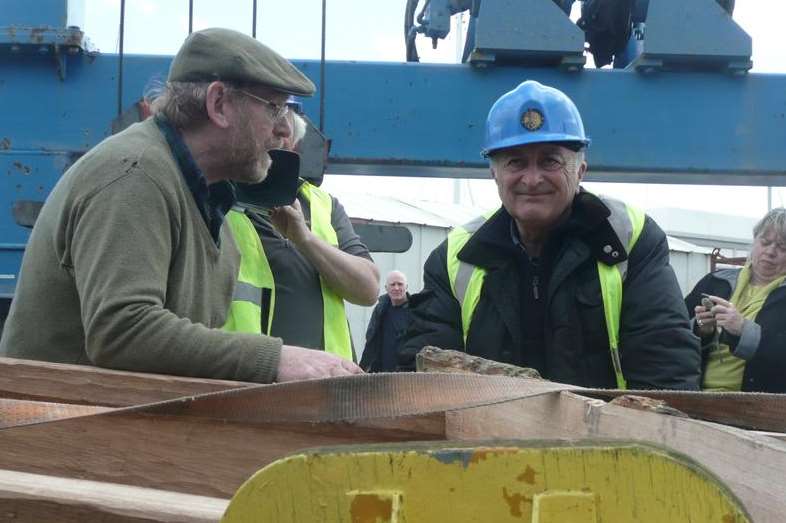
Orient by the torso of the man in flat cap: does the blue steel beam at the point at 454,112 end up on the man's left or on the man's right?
on the man's left

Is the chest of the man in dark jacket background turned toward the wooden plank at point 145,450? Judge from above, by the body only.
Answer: yes

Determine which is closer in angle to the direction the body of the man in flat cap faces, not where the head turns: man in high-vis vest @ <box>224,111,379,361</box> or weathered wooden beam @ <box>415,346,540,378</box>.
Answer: the weathered wooden beam

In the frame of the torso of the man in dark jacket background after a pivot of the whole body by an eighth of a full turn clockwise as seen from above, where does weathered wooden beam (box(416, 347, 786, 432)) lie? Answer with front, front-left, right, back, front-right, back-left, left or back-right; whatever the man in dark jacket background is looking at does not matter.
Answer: front-left

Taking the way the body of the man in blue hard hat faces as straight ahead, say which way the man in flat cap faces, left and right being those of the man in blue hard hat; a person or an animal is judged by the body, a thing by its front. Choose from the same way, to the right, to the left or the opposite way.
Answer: to the left

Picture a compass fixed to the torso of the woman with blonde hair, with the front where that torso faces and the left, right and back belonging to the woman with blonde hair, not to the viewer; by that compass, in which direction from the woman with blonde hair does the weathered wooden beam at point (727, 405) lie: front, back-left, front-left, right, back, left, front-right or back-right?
front-left

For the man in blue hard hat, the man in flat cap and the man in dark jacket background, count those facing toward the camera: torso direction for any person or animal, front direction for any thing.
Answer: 2

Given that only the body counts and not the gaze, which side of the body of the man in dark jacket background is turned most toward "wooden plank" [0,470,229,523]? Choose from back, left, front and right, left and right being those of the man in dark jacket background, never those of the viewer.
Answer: front

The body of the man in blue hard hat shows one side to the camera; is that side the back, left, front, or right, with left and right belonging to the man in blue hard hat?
front

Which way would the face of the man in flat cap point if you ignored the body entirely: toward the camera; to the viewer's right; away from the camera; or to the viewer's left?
to the viewer's right

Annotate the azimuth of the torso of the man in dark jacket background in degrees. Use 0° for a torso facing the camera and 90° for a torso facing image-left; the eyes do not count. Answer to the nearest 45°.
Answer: approximately 0°

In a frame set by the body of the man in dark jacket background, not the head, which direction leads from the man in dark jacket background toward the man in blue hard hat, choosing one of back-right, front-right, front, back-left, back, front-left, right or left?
front

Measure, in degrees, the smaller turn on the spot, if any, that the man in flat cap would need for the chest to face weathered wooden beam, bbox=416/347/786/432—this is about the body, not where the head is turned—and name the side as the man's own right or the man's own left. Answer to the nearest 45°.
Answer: approximately 45° to the man's own right

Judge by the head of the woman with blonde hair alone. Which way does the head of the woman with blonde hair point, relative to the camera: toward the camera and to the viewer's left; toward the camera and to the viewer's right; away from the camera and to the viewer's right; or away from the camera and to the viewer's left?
toward the camera and to the viewer's left

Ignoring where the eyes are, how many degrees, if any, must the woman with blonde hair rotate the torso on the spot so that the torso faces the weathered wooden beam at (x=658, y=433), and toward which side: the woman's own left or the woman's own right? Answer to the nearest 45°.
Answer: approximately 45° to the woman's own left

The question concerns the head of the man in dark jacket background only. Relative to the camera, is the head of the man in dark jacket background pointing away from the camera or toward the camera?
toward the camera

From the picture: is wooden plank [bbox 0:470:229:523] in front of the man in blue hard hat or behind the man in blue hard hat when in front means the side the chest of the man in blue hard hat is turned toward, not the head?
in front

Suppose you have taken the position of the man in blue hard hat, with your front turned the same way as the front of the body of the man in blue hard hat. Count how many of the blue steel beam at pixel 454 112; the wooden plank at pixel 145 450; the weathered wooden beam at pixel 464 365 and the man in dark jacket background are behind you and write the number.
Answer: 2
